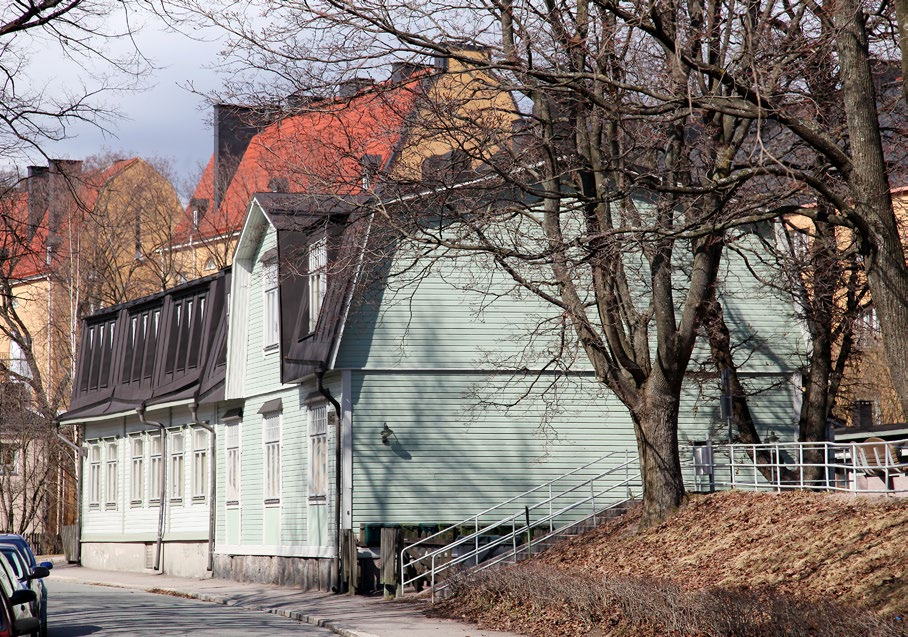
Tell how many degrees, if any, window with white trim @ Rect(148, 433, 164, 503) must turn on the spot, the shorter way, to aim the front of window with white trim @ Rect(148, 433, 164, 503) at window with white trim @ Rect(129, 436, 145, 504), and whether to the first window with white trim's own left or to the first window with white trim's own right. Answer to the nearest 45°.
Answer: approximately 135° to the first window with white trim's own right

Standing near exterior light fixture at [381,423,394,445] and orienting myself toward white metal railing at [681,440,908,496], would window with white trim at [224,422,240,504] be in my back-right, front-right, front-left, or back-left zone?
back-left

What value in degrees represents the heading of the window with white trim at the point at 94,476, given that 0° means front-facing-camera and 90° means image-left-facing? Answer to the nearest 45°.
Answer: approximately 45°

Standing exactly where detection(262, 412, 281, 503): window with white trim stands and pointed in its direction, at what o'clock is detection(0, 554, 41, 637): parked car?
The parked car is roughly at 11 o'clock from the window with white trim.

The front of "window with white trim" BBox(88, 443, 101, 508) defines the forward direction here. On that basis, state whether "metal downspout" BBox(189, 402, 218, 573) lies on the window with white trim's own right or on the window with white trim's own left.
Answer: on the window with white trim's own left

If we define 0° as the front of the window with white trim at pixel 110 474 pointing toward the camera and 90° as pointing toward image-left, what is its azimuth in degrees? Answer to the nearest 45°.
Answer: approximately 45°

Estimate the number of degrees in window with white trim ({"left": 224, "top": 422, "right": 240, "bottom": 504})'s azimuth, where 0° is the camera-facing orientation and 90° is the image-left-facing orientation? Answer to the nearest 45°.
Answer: approximately 45°

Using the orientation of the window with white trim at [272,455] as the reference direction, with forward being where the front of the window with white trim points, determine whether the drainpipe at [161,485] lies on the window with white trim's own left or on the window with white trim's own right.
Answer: on the window with white trim's own right

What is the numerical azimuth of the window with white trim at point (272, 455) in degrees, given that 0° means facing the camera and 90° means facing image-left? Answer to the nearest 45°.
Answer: approximately 45°

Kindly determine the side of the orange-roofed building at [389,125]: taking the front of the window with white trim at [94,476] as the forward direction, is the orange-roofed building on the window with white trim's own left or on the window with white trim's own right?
on the window with white trim's own right

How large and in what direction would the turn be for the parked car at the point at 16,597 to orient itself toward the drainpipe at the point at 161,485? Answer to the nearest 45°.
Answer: approximately 135° to its left
